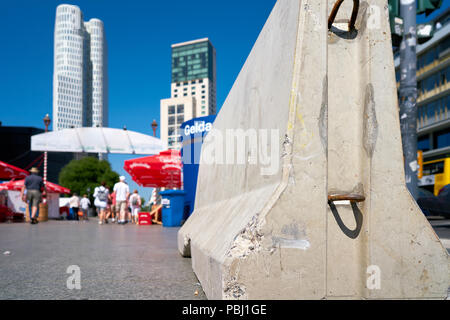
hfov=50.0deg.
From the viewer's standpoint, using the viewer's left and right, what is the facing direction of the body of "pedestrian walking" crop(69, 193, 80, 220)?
facing away from the viewer

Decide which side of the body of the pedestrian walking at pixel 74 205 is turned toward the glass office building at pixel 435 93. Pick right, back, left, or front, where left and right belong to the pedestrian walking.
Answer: right

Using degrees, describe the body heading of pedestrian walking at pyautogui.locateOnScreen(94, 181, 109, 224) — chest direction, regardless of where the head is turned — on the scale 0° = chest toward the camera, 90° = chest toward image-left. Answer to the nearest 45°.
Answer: approximately 180°

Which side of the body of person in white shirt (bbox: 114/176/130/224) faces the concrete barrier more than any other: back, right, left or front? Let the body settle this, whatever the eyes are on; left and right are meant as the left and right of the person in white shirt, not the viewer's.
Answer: back

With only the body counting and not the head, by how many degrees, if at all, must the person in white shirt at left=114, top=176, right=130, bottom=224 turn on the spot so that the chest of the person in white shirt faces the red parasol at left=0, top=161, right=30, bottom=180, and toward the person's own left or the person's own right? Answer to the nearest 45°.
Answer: approximately 45° to the person's own left

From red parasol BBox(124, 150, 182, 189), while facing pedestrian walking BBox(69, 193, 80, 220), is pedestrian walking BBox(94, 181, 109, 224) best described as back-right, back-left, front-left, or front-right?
front-left

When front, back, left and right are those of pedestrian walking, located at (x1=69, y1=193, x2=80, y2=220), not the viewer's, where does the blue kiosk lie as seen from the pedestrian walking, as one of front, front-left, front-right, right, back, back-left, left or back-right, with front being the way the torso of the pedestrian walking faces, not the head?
back

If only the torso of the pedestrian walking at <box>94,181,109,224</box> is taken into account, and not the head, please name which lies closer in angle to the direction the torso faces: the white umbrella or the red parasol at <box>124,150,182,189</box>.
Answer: the white umbrella

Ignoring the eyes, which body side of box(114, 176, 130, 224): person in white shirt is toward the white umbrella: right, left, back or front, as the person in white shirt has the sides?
front

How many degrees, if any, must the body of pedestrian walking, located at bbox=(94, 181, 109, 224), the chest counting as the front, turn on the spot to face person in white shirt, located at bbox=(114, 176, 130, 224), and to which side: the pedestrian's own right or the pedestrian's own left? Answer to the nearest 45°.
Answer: approximately 135° to the pedestrian's own right

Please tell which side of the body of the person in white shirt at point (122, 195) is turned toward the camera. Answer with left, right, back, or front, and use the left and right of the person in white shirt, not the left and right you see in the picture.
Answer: back

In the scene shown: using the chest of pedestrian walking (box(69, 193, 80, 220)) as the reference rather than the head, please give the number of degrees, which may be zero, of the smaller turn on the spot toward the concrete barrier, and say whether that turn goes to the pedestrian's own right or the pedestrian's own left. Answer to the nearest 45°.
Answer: approximately 180°

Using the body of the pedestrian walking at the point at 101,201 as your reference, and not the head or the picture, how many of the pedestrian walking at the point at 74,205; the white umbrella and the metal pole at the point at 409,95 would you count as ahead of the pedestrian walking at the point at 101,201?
2
